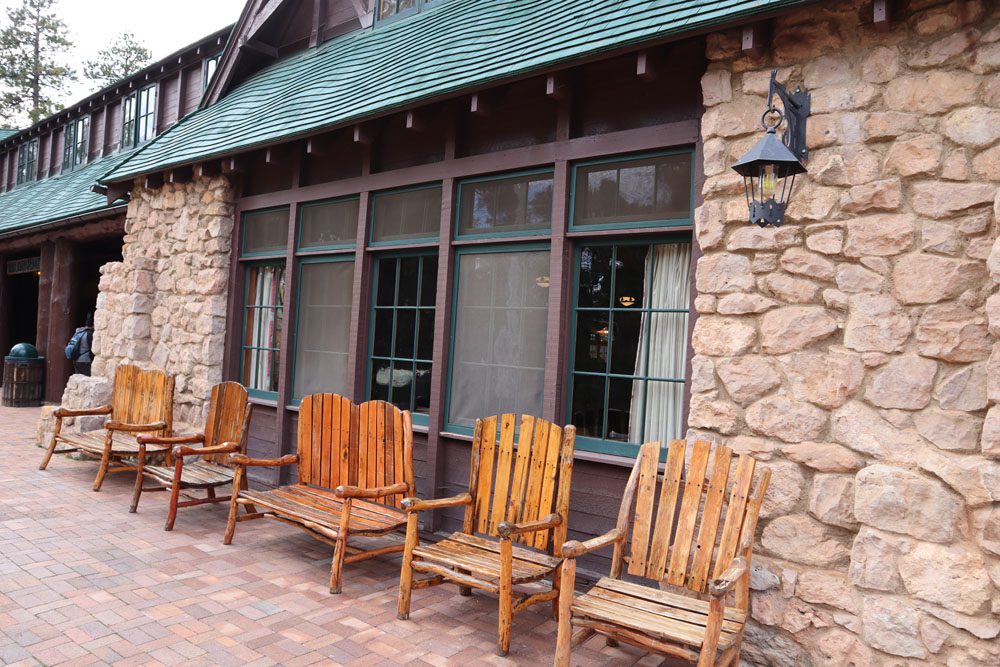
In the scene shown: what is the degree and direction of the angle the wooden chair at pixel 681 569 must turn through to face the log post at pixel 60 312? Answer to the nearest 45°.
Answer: approximately 90° to its right

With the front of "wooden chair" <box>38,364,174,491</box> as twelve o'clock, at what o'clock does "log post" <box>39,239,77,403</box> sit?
The log post is roughly at 4 o'clock from the wooden chair.

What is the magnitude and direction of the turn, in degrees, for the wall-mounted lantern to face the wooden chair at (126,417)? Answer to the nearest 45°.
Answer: approximately 45° to its right

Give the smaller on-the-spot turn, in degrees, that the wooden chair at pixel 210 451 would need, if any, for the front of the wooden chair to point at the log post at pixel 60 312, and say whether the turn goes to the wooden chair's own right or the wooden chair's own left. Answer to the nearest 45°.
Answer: approximately 135° to the wooden chair's own right

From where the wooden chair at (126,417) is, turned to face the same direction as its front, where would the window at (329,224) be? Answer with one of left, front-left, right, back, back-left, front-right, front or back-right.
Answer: left

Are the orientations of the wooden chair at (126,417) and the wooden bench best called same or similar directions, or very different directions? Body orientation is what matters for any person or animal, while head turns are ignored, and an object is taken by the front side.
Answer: same or similar directions

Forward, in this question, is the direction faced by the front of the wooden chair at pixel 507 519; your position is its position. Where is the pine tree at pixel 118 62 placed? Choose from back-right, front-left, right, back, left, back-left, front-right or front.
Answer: right

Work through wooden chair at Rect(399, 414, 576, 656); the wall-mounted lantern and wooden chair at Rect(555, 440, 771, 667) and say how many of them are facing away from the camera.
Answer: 0

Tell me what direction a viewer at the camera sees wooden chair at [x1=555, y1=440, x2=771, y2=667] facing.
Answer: facing the viewer and to the left of the viewer

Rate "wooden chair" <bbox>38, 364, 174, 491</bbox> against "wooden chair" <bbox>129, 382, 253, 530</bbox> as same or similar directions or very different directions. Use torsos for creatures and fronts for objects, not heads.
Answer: same or similar directions

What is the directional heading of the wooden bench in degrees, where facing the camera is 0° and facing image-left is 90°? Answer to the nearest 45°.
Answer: approximately 45°

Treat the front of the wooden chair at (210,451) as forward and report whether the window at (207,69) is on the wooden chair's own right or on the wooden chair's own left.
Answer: on the wooden chair's own right

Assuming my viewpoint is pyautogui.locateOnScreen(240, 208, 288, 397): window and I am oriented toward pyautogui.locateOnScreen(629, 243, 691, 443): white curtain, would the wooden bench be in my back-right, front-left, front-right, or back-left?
front-right

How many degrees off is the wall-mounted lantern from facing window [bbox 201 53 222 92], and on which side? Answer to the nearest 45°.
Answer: approximately 90° to its right
